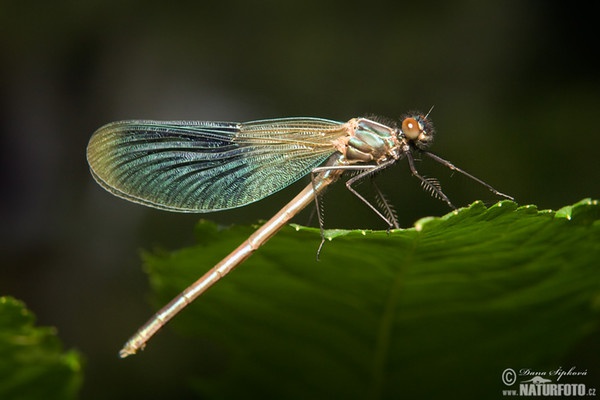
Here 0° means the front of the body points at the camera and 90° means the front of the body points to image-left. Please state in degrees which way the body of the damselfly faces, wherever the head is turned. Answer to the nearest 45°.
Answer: approximately 270°
